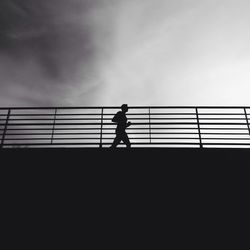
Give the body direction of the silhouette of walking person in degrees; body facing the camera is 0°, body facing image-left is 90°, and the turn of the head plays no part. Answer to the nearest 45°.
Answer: approximately 270°
